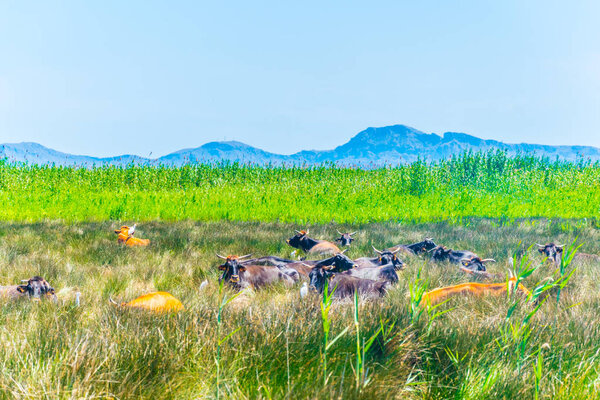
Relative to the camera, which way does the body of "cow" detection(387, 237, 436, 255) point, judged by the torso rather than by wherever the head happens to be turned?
to the viewer's right

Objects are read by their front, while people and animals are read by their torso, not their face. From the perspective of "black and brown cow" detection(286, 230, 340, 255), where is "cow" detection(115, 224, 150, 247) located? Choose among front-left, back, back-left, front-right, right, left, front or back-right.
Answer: front

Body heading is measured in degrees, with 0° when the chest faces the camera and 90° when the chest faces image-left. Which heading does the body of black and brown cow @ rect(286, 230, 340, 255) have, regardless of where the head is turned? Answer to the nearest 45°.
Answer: approximately 90°

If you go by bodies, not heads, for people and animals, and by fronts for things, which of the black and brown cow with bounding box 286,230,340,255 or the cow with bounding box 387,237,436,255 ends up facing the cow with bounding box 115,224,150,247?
the black and brown cow

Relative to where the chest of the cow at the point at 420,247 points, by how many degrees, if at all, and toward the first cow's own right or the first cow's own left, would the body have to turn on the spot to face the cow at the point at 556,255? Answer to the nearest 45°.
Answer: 0° — it already faces it

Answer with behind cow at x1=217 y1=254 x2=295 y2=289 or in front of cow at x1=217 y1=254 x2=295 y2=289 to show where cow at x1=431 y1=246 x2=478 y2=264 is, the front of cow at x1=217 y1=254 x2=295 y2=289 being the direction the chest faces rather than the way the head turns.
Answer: behind

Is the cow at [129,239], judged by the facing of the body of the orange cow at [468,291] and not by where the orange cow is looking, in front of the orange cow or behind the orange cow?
behind

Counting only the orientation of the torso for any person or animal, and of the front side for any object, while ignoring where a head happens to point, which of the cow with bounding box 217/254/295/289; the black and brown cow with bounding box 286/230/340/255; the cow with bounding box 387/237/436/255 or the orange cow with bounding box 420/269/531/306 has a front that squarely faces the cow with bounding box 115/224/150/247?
the black and brown cow

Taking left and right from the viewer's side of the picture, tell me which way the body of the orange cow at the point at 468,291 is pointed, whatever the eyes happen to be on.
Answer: facing to the right of the viewer

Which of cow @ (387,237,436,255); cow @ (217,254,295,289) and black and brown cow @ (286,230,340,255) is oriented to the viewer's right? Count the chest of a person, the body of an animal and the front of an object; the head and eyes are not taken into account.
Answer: cow @ (387,237,436,255)

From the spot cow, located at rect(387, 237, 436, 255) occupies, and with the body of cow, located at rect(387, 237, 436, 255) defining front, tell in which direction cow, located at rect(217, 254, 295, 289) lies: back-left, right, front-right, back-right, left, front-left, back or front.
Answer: back-right

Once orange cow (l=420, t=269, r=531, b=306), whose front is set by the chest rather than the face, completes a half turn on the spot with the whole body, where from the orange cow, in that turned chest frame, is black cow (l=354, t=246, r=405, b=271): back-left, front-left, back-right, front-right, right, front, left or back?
front-right

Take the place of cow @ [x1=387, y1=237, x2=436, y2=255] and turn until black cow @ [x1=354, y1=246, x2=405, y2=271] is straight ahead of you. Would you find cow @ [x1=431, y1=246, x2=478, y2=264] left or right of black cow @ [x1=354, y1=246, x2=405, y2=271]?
left
